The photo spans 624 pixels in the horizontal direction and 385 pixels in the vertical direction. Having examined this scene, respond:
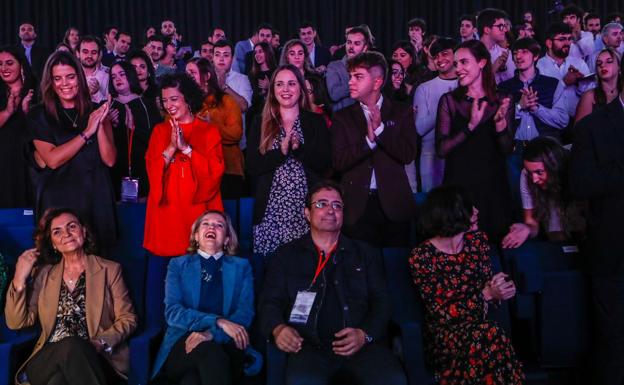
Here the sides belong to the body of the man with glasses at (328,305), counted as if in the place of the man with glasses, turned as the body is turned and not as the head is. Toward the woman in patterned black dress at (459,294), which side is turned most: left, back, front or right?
left

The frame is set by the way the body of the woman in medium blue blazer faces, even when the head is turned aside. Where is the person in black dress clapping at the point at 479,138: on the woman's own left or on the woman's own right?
on the woman's own left

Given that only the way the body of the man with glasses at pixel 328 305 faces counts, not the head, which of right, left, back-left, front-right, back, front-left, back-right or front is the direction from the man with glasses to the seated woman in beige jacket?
right

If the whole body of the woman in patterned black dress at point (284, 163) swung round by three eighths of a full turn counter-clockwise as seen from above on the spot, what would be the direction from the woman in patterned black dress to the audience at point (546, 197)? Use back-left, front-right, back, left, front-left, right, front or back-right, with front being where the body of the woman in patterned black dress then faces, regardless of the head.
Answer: front-right

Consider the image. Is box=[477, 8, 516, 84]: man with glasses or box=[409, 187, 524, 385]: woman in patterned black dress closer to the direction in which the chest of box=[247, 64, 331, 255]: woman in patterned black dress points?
the woman in patterned black dress

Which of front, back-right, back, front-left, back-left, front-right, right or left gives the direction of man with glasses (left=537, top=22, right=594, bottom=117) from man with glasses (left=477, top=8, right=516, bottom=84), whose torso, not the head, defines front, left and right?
front-left

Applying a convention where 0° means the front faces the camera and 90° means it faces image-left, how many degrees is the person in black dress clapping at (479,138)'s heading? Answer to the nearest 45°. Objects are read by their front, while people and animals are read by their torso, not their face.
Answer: approximately 0°

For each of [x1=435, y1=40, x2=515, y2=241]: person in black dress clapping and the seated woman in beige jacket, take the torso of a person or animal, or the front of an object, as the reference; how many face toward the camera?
2

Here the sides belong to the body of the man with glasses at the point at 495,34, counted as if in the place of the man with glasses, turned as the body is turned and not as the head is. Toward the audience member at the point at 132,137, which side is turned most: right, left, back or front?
right

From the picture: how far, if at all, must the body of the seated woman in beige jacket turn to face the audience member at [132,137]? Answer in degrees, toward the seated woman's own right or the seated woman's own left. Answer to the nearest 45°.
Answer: approximately 180°
